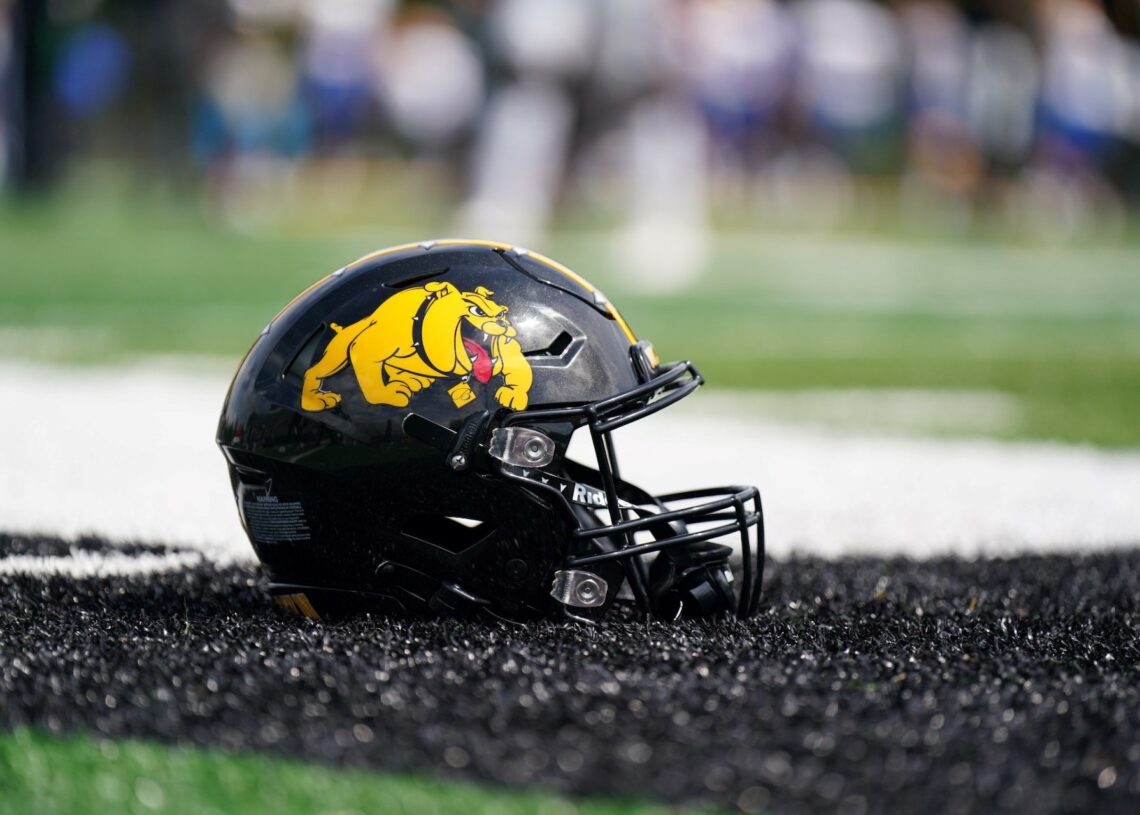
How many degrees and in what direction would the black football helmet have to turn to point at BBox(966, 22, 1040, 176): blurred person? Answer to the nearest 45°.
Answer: approximately 90° to its left

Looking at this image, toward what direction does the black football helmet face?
to the viewer's right

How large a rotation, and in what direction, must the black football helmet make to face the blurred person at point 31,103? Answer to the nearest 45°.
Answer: approximately 90° to its left

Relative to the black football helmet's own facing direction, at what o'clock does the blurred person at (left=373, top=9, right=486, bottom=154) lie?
The blurred person is roughly at 9 o'clock from the black football helmet.

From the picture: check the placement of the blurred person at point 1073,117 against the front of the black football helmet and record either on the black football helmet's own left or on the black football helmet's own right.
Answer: on the black football helmet's own left

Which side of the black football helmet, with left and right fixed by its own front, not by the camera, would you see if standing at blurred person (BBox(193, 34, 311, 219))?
left

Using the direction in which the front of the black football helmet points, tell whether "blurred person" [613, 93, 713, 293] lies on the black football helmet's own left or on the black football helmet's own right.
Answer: on the black football helmet's own left
